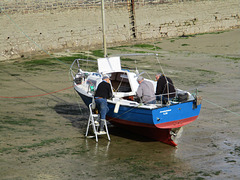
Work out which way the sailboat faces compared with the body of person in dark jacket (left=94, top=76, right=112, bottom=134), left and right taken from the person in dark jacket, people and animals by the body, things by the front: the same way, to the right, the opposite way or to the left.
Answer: to the left

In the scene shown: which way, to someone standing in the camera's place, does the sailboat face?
facing away from the viewer and to the left of the viewer

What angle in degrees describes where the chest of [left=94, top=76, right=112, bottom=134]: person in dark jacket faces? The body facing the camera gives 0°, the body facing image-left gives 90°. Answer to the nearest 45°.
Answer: approximately 225°

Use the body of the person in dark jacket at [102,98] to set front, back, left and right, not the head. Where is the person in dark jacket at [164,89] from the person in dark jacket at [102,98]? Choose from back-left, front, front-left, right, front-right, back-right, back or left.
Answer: front-right
